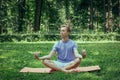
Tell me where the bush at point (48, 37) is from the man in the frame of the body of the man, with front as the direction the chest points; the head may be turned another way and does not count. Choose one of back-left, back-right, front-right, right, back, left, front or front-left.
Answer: back

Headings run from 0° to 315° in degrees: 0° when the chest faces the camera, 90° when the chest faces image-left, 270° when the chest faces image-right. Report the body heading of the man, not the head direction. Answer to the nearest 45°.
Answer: approximately 0°
